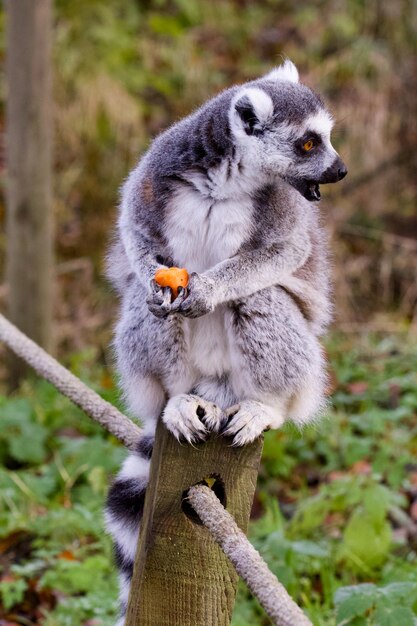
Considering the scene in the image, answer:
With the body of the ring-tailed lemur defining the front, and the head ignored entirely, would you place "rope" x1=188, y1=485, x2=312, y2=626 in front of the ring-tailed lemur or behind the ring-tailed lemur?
in front

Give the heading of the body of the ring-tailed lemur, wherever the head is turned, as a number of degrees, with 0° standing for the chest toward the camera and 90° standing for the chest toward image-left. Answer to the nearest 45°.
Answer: approximately 0°

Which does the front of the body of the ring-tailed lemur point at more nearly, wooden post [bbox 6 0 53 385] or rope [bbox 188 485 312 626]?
the rope

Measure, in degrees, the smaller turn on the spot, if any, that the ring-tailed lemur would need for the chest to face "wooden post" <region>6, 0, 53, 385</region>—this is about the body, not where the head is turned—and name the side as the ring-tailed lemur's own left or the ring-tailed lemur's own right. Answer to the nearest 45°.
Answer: approximately 135° to the ring-tailed lemur's own right
